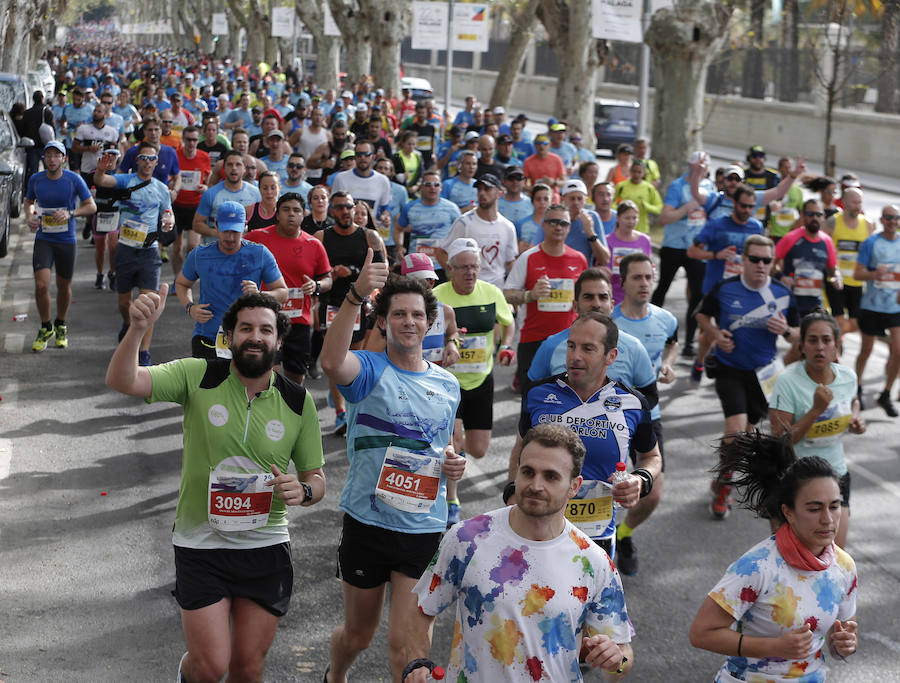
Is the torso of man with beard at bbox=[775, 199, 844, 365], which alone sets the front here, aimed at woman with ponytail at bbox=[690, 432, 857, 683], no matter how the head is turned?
yes

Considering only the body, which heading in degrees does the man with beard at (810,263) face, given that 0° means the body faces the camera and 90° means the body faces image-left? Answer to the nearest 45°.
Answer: approximately 0°

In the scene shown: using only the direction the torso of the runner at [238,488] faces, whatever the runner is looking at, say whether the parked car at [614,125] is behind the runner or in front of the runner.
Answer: behind

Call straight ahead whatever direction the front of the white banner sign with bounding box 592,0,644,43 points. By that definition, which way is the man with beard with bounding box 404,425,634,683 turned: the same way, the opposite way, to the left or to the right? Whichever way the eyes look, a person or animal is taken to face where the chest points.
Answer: the same way

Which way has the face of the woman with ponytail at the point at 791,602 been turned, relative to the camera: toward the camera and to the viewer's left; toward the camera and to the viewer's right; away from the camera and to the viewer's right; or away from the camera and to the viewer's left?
toward the camera and to the viewer's right

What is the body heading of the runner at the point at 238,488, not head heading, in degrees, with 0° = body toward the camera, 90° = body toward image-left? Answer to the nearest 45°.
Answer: approximately 0°

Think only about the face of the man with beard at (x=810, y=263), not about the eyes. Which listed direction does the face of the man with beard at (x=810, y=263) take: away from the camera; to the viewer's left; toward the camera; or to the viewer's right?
toward the camera

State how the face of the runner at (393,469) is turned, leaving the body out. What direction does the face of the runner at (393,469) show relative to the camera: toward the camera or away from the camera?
toward the camera

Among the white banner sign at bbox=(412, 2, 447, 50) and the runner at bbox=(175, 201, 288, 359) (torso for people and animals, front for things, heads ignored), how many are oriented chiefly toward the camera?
2

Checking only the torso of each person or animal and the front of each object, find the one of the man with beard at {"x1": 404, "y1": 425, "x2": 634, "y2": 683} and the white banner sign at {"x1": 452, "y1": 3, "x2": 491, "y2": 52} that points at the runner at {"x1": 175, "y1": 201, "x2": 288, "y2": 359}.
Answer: the white banner sign

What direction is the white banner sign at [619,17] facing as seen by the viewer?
toward the camera

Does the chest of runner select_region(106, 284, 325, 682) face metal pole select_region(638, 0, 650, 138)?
no

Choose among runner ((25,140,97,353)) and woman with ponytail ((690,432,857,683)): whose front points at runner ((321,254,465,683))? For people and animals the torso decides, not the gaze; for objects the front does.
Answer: runner ((25,140,97,353))

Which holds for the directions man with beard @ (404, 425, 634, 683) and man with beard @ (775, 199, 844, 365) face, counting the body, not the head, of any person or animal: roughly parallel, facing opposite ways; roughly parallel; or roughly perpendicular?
roughly parallel

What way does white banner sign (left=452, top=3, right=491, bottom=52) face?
toward the camera

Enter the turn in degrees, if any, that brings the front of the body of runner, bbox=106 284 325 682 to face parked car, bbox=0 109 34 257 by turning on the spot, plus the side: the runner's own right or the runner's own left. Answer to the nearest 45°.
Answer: approximately 180°

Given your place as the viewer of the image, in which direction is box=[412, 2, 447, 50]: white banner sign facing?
facing the viewer

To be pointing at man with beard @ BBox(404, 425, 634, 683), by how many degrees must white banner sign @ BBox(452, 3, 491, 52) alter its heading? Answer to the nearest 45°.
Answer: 0° — it already faces them

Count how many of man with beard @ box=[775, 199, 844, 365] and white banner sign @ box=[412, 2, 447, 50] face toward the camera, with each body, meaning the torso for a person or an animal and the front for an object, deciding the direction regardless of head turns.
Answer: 2

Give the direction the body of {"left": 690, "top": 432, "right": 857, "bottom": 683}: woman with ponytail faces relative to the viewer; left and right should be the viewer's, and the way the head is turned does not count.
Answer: facing the viewer and to the right of the viewer

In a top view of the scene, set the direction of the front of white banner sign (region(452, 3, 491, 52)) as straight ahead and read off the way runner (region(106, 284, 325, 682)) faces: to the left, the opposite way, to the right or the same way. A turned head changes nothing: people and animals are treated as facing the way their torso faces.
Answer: the same way
